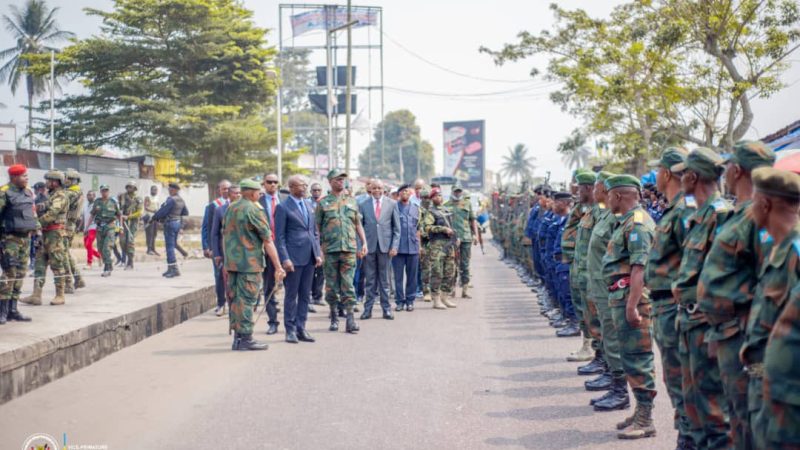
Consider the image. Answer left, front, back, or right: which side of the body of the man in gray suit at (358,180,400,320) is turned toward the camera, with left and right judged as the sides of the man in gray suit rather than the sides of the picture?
front

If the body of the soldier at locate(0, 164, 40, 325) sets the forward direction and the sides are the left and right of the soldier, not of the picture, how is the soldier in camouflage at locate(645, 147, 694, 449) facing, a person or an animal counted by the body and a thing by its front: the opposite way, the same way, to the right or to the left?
the opposite way

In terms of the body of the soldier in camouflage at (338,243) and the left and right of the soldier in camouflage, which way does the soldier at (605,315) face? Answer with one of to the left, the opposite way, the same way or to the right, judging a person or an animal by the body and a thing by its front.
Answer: to the right

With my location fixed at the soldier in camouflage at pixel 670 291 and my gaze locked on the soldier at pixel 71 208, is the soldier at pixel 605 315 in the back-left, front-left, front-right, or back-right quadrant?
front-right

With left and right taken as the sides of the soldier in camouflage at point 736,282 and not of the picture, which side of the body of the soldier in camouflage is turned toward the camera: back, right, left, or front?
left

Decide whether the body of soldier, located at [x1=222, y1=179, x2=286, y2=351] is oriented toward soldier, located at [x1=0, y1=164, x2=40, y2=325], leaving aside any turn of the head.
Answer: no

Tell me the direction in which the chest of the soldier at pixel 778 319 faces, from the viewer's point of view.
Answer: to the viewer's left

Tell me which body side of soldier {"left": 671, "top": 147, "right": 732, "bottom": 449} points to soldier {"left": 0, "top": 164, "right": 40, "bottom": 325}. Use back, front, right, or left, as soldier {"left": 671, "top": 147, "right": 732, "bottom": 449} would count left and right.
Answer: front

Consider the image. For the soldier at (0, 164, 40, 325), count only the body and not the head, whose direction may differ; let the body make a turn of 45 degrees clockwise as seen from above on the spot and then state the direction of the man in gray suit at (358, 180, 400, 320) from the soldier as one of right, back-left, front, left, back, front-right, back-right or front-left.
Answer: left

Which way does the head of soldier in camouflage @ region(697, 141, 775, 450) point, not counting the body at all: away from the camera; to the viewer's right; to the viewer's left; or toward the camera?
to the viewer's left

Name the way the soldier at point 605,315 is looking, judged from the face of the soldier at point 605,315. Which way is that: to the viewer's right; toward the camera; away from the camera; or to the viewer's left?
to the viewer's left

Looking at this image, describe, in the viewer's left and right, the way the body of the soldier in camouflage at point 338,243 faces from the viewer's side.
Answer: facing the viewer

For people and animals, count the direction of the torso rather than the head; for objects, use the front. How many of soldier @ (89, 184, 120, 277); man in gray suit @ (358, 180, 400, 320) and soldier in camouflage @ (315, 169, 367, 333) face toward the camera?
3

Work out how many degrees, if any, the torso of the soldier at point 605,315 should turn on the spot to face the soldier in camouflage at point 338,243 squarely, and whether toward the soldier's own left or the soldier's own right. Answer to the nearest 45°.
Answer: approximately 45° to the soldier's own right

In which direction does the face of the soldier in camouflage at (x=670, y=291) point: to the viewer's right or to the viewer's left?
to the viewer's left

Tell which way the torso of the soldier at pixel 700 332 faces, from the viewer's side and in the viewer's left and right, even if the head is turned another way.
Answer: facing to the left of the viewer

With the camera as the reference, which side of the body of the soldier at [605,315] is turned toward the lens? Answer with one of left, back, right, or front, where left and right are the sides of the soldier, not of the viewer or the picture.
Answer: left

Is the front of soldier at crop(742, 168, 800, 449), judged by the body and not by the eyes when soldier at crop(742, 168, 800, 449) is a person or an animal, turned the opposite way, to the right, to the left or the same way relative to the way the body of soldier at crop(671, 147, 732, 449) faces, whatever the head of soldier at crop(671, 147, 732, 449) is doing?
the same way

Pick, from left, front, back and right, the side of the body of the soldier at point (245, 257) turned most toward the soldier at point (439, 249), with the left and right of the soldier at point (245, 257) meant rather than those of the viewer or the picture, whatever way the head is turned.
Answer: front

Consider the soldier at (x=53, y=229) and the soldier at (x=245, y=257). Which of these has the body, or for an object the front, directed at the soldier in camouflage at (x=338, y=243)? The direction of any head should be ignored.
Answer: the soldier at (x=245, y=257)

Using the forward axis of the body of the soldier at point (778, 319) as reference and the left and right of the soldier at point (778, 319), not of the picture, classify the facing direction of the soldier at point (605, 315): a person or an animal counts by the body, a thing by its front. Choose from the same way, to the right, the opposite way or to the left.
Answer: the same way

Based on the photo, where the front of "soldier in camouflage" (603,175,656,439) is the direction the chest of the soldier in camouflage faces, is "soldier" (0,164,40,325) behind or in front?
in front
